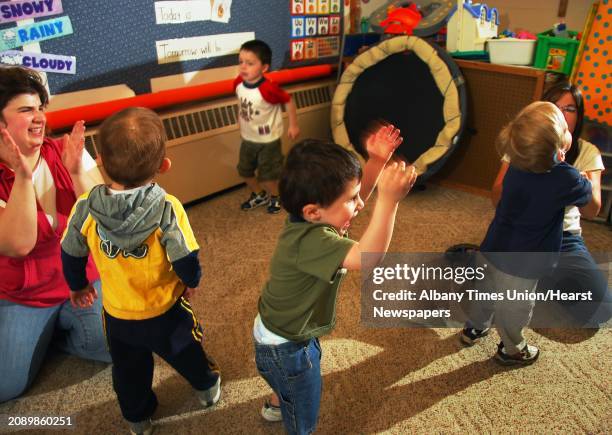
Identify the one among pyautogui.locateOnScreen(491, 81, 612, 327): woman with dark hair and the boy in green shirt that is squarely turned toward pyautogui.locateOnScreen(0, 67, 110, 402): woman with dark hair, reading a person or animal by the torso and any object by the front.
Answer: pyautogui.locateOnScreen(491, 81, 612, 327): woman with dark hair

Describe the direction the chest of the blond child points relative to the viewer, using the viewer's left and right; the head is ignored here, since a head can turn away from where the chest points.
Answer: facing away from the viewer and to the right of the viewer

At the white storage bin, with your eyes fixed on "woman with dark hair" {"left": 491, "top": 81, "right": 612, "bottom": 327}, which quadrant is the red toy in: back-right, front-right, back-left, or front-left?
back-right

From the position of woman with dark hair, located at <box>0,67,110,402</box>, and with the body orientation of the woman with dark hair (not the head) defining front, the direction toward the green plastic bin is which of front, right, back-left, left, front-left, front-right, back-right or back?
front-left

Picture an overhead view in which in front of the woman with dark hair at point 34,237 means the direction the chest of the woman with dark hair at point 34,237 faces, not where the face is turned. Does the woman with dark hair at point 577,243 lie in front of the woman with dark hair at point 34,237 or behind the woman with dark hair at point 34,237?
in front

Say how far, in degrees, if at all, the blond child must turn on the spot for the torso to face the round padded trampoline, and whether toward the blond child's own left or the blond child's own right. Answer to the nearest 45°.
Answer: approximately 90° to the blond child's own left

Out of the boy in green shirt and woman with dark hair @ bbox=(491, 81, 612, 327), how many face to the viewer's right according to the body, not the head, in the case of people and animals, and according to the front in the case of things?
1

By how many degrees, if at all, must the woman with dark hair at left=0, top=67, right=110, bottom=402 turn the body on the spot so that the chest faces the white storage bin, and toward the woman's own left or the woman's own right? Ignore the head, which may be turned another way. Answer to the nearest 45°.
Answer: approximately 45° to the woman's own left

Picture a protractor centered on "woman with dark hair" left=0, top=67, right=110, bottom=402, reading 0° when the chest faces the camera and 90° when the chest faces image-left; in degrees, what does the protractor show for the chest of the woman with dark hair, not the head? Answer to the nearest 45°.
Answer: approximately 315°

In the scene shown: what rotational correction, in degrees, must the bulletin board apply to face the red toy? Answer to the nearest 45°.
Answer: approximately 45° to its left

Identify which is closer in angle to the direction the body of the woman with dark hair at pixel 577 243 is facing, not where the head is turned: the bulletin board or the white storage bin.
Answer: the bulletin board

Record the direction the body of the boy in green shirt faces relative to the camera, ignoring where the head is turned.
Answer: to the viewer's right
